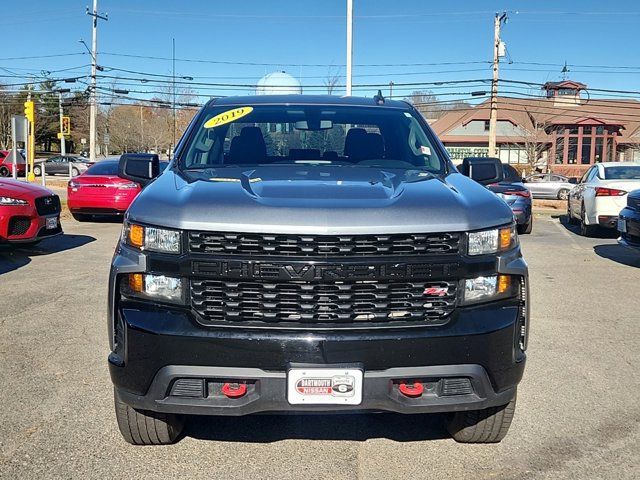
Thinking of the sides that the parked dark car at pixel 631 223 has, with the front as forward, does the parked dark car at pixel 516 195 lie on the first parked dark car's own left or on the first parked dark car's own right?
on the first parked dark car's own right

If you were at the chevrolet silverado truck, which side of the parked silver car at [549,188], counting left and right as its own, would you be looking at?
left

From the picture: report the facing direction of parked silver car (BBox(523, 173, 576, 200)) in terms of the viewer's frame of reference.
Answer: facing to the left of the viewer

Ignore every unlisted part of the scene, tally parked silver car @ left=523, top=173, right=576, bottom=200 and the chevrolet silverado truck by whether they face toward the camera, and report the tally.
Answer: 1

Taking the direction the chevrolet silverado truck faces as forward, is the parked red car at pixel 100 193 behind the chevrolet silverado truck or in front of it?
behind

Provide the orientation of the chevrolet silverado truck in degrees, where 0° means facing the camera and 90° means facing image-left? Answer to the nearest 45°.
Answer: approximately 0°

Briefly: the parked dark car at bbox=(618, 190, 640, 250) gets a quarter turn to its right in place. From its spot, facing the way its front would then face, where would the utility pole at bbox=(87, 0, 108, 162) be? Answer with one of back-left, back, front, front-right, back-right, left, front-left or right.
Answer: front

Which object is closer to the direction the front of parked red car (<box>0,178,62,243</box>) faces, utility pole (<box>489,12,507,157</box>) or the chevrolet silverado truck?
the chevrolet silverado truck

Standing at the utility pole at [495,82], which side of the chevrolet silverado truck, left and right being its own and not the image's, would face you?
back

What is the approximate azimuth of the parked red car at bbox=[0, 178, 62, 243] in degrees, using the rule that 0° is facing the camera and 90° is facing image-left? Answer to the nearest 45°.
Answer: approximately 315°
